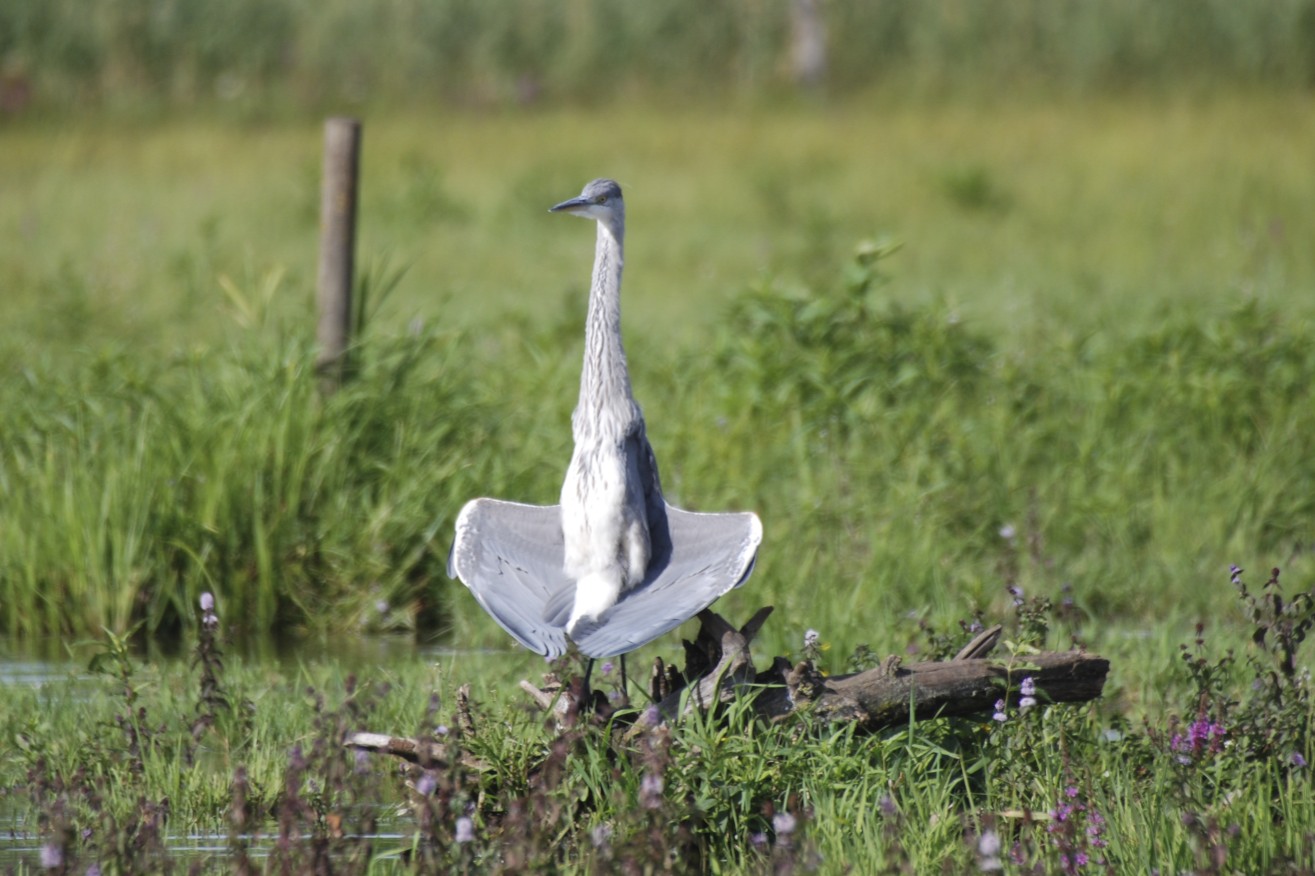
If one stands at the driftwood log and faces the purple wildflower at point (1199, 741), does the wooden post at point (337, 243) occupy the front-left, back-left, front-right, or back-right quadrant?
back-left

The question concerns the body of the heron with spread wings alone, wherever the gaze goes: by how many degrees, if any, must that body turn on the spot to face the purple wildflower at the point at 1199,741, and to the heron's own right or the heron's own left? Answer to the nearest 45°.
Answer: approximately 90° to the heron's own left

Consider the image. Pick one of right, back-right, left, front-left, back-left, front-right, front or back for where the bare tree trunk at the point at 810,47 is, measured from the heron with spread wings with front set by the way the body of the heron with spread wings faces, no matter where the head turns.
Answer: back

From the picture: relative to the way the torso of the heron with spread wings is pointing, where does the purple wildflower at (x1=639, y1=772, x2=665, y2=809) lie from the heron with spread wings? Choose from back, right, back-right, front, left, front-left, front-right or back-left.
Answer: front

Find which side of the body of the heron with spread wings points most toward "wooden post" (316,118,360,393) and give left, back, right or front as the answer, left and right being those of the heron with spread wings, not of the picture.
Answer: back

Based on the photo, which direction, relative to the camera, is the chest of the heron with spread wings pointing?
toward the camera
